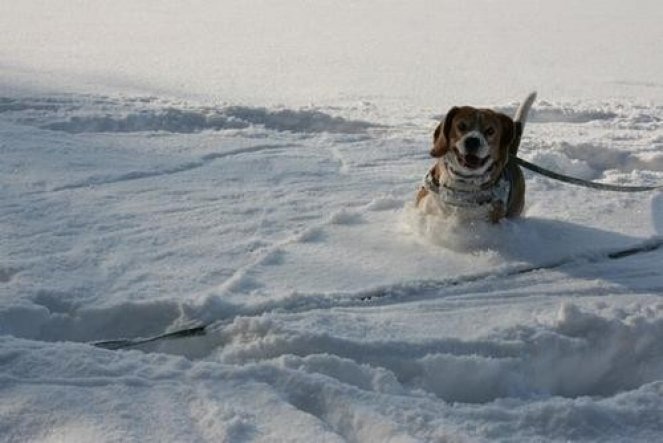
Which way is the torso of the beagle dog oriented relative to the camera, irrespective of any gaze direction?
toward the camera

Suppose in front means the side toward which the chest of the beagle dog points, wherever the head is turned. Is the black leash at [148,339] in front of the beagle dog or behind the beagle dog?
in front
